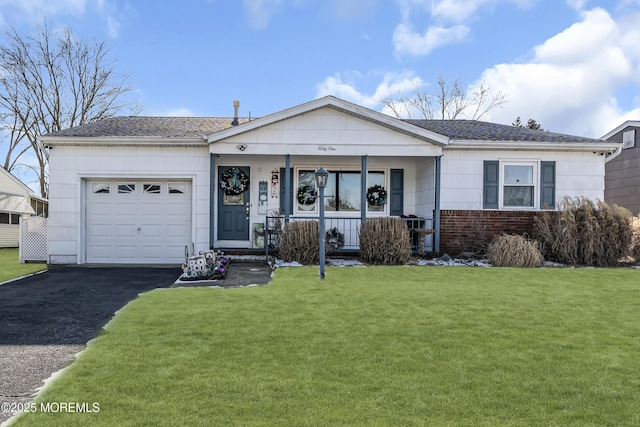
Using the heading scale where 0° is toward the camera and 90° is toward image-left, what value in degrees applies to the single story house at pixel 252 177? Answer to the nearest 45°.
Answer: approximately 0°

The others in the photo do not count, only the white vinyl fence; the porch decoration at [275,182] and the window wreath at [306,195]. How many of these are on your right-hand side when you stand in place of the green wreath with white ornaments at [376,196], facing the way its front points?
3

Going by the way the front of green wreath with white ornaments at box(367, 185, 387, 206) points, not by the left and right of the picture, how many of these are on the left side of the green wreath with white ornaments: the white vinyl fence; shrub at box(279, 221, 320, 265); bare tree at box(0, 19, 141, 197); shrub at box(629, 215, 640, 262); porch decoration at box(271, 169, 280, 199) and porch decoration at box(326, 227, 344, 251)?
1

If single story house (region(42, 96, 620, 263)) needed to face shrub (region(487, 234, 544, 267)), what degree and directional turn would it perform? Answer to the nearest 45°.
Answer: approximately 90° to its left

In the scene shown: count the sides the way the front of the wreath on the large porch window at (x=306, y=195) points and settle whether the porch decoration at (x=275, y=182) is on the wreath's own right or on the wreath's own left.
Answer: on the wreath's own right

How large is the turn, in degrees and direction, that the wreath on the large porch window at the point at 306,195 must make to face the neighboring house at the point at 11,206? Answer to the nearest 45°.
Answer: approximately 135° to its right

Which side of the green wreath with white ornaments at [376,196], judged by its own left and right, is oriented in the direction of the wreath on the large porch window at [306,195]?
right

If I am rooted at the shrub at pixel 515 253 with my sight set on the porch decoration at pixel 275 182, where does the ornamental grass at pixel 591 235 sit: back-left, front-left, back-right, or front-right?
back-right

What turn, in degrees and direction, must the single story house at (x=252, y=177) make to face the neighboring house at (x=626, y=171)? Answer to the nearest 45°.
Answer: approximately 90° to its left

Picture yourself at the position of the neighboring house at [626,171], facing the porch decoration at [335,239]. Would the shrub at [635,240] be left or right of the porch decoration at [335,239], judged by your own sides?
left

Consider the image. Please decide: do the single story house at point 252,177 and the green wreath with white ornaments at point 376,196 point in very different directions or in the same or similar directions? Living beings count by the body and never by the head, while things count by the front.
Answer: same or similar directions

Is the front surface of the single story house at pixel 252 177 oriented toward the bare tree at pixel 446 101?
no

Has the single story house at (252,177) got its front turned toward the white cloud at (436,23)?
no

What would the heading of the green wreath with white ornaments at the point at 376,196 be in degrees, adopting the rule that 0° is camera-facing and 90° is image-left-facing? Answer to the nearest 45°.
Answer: approximately 0°

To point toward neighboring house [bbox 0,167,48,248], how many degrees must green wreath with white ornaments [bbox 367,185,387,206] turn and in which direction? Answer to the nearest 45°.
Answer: approximately 90° to its right

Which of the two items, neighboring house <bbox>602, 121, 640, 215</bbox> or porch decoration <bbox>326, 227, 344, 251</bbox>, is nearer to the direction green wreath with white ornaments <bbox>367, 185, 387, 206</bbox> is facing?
the porch decoration

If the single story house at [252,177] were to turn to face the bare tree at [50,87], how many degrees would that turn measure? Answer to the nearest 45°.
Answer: approximately 135° to its right

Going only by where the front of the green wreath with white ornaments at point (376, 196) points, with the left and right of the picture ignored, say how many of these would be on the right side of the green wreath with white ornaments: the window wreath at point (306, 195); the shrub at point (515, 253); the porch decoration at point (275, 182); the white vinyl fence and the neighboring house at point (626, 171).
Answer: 3

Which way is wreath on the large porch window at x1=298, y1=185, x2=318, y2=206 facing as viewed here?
toward the camera

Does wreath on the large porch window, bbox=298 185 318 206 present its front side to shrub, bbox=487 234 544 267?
no
